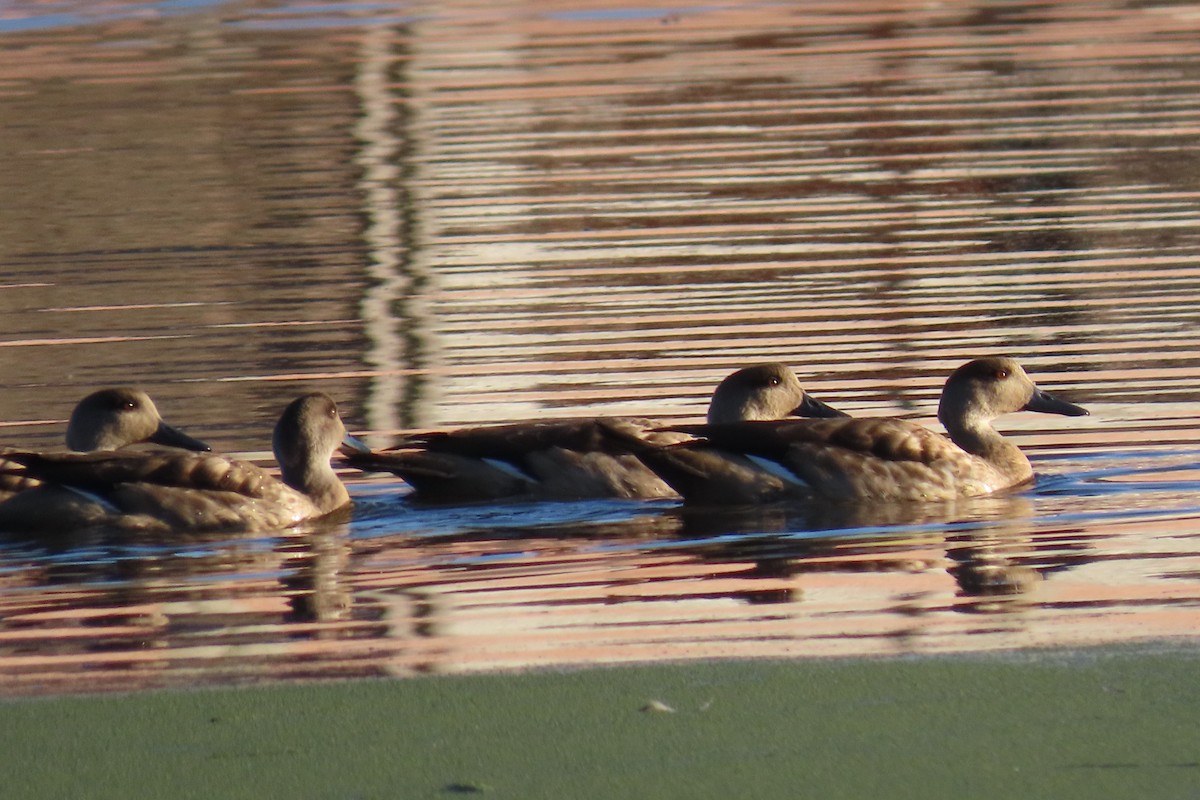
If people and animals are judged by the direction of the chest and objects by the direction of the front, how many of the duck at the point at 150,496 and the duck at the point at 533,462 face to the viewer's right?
2

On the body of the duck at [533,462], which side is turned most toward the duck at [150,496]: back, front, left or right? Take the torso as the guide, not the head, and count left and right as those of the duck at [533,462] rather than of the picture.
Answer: back

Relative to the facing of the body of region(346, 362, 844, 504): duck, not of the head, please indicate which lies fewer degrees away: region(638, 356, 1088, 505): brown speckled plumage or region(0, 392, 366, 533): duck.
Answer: the brown speckled plumage

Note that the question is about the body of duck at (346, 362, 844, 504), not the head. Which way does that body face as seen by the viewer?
to the viewer's right

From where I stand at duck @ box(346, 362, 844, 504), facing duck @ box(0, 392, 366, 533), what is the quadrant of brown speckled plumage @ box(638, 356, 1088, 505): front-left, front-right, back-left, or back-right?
back-left

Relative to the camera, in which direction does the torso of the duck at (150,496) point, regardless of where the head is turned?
to the viewer's right

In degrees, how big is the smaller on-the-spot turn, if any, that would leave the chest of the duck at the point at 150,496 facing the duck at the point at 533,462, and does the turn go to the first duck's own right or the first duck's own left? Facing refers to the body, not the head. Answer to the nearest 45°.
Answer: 0° — it already faces it
